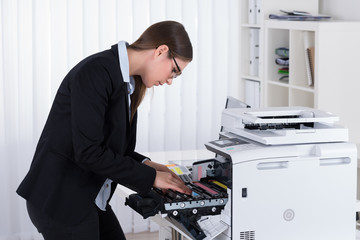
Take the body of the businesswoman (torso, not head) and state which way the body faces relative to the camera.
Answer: to the viewer's right

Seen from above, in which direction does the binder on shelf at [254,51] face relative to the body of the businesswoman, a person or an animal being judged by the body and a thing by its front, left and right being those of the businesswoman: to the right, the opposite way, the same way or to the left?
to the right

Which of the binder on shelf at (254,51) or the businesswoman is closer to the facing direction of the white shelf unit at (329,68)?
the businesswoman

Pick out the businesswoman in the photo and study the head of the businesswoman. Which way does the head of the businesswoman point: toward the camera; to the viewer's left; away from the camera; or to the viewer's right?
to the viewer's right

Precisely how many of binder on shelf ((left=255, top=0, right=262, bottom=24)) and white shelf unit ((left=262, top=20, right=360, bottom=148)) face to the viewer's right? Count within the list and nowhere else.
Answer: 0

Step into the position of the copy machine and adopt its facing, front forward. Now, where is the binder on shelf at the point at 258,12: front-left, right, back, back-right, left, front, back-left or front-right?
right
